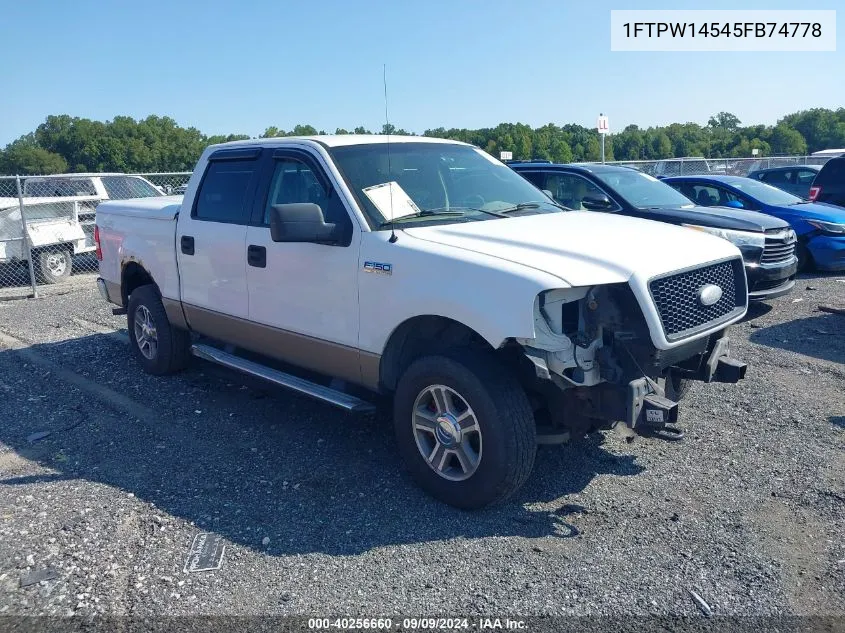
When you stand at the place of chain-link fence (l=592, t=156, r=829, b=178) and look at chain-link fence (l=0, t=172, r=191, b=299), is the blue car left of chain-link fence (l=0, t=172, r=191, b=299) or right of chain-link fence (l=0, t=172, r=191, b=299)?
left

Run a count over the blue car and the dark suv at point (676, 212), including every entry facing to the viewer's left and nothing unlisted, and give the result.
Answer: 0

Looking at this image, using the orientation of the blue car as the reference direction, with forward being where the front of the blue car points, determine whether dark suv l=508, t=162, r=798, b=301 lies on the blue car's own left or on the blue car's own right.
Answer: on the blue car's own right

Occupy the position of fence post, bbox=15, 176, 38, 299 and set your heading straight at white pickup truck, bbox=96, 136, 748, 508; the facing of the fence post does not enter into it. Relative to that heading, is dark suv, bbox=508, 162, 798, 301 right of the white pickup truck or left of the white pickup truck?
left

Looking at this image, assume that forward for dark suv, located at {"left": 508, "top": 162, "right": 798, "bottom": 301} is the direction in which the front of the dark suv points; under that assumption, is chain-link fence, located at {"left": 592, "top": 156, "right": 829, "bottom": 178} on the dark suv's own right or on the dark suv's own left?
on the dark suv's own left

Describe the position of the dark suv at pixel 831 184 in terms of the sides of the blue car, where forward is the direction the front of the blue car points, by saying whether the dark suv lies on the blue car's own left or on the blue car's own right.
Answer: on the blue car's own left

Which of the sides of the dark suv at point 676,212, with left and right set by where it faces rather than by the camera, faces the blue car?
left

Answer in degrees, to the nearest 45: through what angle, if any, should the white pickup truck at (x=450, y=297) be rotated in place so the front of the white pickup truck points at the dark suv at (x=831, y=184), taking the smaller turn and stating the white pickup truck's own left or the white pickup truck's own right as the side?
approximately 90° to the white pickup truck's own left

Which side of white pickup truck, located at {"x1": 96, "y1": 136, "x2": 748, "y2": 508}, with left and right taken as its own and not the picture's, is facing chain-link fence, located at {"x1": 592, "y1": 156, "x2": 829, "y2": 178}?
left

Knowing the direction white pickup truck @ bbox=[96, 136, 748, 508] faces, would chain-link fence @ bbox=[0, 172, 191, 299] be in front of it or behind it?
behind

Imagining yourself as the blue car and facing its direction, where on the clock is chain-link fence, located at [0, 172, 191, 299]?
The chain-link fence is roughly at 4 o'clock from the blue car.
